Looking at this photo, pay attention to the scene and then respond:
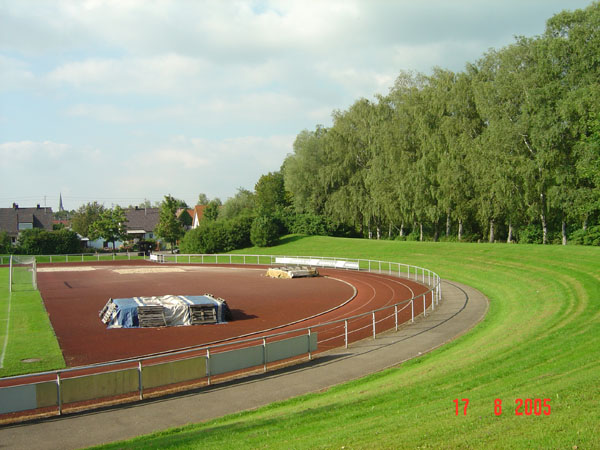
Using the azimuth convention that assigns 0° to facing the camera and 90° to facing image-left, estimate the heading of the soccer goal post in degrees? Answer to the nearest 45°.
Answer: approximately 90°

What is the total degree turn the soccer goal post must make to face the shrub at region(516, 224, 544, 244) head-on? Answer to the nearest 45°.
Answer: approximately 180°

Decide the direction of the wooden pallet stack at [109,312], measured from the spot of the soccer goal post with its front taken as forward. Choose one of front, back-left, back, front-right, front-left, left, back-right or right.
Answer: left

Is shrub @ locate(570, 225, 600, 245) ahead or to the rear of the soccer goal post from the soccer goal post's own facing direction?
to the rear

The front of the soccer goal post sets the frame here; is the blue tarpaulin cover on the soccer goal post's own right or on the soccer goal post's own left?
on the soccer goal post's own left

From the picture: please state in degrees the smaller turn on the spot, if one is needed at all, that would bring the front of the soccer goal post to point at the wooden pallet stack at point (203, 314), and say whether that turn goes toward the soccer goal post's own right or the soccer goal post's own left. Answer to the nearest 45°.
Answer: approximately 90° to the soccer goal post's own left
